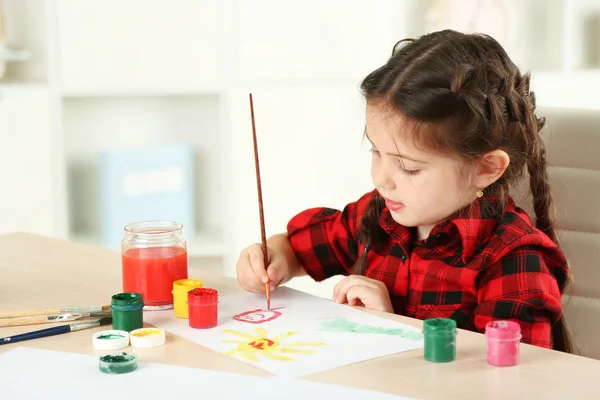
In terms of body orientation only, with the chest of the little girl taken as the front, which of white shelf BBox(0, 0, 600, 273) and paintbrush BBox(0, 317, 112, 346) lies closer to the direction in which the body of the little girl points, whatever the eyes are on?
the paintbrush

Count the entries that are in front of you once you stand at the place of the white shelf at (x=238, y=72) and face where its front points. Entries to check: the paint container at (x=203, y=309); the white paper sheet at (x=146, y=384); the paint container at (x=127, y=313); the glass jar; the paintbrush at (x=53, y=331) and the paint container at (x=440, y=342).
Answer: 6

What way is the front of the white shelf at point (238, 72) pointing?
toward the camera

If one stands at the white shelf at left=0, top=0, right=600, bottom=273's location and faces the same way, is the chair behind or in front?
in front

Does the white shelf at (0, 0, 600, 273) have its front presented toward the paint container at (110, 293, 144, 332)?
yes

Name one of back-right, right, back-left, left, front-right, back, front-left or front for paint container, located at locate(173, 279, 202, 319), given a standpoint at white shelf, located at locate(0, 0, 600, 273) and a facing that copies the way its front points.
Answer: front

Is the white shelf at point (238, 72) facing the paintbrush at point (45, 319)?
yes

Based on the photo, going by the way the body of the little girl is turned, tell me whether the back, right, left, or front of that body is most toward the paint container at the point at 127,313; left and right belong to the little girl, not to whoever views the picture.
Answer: front

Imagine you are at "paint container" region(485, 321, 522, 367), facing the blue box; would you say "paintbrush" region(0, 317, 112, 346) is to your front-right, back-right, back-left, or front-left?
front-left

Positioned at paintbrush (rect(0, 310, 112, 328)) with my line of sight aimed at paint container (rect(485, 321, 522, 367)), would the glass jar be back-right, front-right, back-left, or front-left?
front-left

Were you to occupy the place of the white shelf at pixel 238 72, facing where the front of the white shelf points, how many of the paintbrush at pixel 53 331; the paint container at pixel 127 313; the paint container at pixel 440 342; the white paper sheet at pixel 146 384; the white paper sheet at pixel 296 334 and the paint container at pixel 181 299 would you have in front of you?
6

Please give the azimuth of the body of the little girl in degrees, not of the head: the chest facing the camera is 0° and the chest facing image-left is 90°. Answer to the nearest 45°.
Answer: approximately 45°

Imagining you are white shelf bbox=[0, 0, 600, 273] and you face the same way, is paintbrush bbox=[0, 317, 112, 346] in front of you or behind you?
in front

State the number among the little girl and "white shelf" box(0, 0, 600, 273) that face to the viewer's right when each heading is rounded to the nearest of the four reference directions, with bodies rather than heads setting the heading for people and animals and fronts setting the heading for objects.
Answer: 0

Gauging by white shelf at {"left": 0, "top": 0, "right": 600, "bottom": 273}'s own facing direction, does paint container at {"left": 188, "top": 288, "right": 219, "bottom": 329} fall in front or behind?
in front

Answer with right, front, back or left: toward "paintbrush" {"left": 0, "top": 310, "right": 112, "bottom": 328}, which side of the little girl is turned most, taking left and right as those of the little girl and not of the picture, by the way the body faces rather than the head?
front
